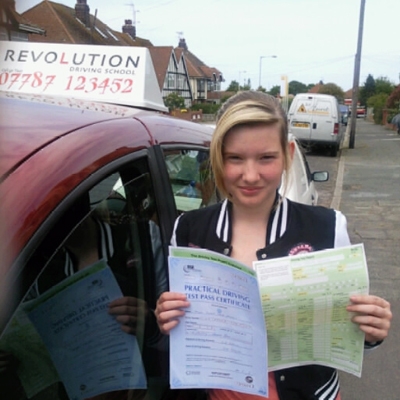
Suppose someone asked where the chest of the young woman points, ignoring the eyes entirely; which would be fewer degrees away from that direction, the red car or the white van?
the red car

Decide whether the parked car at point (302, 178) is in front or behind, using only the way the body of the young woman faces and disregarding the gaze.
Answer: behind

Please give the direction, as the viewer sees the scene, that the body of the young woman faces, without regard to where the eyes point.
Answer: toward the camera

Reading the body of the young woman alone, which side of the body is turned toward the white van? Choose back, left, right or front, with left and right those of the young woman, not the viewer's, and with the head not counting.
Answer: back
